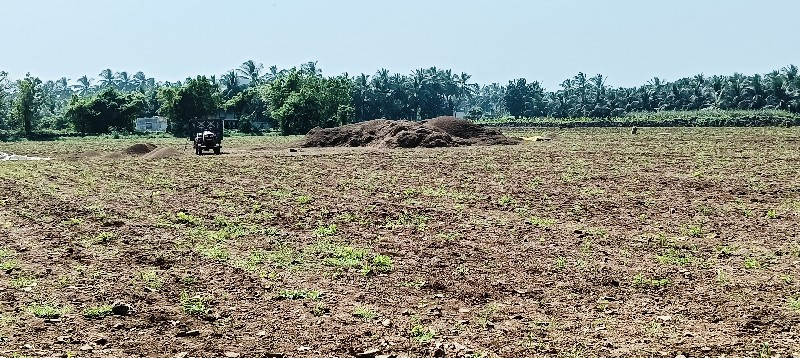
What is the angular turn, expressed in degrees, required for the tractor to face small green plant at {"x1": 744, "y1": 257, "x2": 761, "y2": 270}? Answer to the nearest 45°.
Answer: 0° — it already faces it

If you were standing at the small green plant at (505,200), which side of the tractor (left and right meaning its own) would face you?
front

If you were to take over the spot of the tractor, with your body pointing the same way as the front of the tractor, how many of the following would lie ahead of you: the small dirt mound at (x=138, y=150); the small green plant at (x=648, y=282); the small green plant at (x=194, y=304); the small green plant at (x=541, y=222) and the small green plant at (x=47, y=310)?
4

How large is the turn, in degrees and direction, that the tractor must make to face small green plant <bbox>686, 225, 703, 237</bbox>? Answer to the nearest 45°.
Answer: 0° — it already faces it

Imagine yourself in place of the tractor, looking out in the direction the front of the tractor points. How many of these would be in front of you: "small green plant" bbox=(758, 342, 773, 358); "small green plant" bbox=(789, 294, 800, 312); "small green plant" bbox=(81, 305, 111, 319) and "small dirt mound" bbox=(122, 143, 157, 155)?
3

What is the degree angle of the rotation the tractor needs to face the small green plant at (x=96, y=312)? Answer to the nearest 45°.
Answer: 0° — it already faces it

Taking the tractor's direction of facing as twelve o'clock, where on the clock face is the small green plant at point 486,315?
The small green plant is roughly at 12 o'clock from the tractor.

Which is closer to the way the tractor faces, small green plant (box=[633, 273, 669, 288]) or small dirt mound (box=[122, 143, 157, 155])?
the small green plant

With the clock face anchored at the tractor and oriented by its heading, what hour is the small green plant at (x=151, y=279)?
The small green plant is roughly at 12 o'clock from the tractor.

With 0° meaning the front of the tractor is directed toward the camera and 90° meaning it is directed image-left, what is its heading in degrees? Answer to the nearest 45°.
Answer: approximately 0°

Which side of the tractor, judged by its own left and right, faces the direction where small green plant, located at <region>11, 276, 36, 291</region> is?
front

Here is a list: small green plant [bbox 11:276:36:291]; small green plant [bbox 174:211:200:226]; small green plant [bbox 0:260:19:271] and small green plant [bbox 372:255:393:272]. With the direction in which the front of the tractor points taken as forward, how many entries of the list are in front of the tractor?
4
